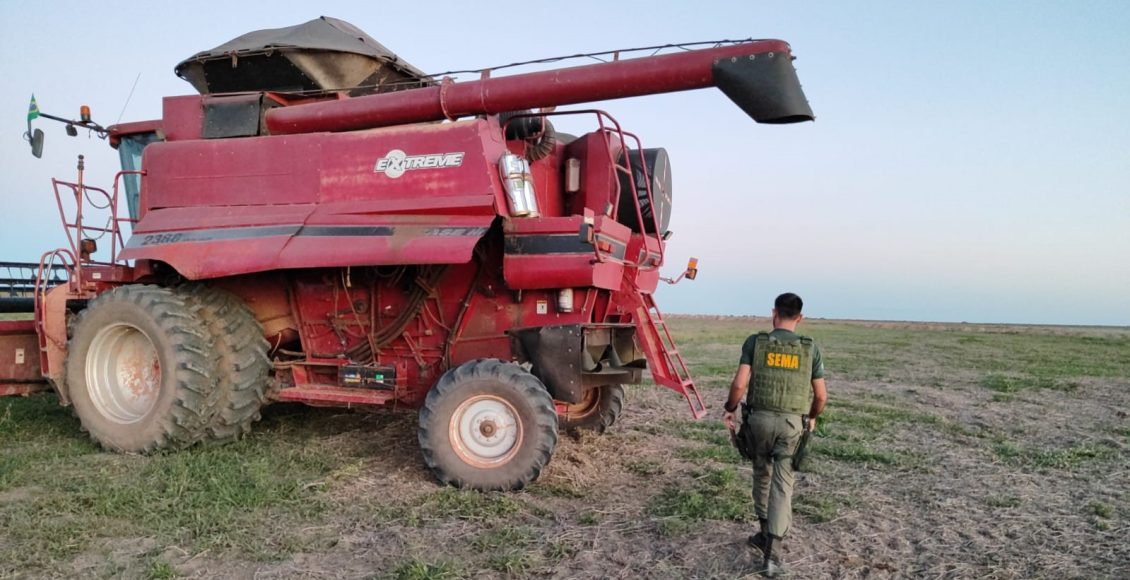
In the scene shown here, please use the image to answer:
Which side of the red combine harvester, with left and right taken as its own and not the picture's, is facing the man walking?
back

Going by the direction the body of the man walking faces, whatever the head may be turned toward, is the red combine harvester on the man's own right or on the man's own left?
on the man's own left

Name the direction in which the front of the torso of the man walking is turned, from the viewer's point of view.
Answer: away from the camera

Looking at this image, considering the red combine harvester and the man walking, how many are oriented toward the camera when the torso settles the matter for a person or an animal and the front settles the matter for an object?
0

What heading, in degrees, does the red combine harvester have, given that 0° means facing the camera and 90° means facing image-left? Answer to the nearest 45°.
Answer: approximately 135°

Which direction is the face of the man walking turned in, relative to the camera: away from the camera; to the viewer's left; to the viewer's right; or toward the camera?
away from the camera
